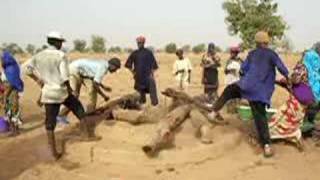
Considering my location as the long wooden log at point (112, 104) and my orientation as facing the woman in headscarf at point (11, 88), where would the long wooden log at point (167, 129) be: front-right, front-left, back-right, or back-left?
back-left

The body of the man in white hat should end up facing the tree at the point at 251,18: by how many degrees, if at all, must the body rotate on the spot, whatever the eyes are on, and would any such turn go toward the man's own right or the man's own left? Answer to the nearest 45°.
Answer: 0° — they already face it

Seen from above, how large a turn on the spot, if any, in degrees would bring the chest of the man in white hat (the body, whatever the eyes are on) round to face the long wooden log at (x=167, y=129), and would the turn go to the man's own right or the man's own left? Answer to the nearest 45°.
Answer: approximately 45° to the man's own right

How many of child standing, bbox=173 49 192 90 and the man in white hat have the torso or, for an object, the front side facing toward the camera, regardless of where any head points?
1

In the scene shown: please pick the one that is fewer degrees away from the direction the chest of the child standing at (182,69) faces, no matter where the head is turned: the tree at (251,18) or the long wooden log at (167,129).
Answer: the long wooden log

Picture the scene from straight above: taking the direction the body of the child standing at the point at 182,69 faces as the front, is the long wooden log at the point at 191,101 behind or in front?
in front

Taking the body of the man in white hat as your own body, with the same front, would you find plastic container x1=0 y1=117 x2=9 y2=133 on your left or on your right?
on your left

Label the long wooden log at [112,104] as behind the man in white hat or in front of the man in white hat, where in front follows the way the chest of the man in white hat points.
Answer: in front

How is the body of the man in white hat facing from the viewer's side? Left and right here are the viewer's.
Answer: facing away from the viewer and to the right of the viewer

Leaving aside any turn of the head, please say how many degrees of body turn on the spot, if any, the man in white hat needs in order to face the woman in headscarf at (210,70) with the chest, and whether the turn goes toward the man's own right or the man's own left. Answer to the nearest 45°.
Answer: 0° — they already face them
